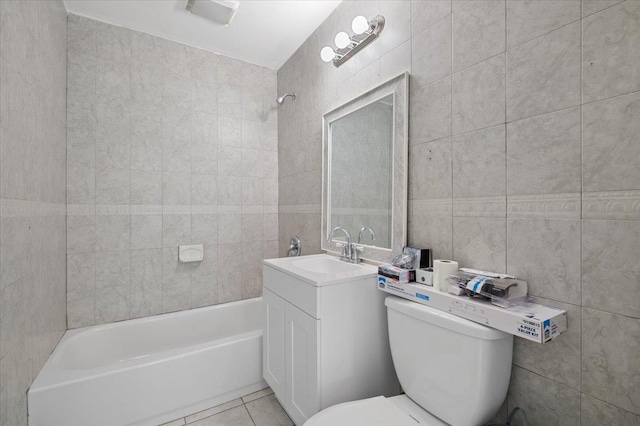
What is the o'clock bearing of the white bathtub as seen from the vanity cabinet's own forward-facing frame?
The white bathtub is roughly at 2 o'clock from the vanity cabinet.

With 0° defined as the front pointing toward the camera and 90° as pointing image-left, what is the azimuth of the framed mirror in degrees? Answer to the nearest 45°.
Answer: approximately 45°

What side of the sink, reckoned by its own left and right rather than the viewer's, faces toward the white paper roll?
left

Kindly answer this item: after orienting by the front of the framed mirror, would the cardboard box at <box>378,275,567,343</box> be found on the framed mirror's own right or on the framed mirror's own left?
on the framed mirror's own left

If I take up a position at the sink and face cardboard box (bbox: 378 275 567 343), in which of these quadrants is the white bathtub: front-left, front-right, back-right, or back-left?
back-right

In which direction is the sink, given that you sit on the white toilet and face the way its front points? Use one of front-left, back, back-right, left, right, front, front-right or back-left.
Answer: right

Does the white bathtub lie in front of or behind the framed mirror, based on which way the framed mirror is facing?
in front

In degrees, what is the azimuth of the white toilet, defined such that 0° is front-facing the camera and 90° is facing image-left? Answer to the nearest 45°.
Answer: approximately 45°
